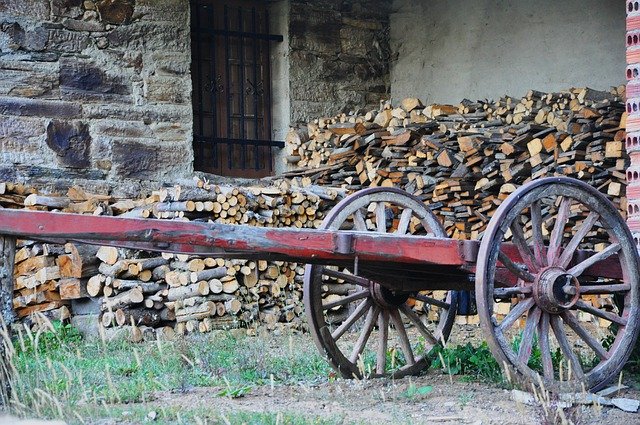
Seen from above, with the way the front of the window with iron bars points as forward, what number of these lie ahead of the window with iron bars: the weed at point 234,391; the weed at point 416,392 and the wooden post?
3

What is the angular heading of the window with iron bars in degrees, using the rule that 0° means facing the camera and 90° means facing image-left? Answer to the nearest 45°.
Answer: approximately 0°

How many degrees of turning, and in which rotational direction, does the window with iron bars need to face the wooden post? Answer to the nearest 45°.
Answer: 0° — it already faces it

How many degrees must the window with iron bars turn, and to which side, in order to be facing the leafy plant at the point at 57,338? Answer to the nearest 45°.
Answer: approximately 45° to its right

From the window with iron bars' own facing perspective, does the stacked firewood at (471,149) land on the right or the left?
on its left

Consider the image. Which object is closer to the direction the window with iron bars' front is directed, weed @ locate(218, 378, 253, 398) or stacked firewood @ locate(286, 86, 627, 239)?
the weed

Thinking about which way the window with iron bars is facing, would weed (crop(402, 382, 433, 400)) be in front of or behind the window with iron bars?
in front

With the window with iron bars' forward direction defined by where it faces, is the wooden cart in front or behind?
in front

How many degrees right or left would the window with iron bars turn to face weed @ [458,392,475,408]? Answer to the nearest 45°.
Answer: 0° — it already faces it

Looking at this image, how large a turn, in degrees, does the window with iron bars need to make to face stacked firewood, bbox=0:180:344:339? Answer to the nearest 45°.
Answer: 0° — it already faces it

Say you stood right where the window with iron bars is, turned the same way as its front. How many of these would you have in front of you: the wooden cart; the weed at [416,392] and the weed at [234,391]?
3

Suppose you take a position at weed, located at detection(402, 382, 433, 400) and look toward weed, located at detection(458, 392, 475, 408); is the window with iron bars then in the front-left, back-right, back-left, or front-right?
back-left

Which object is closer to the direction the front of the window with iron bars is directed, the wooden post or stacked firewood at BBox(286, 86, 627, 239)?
the wooden post
